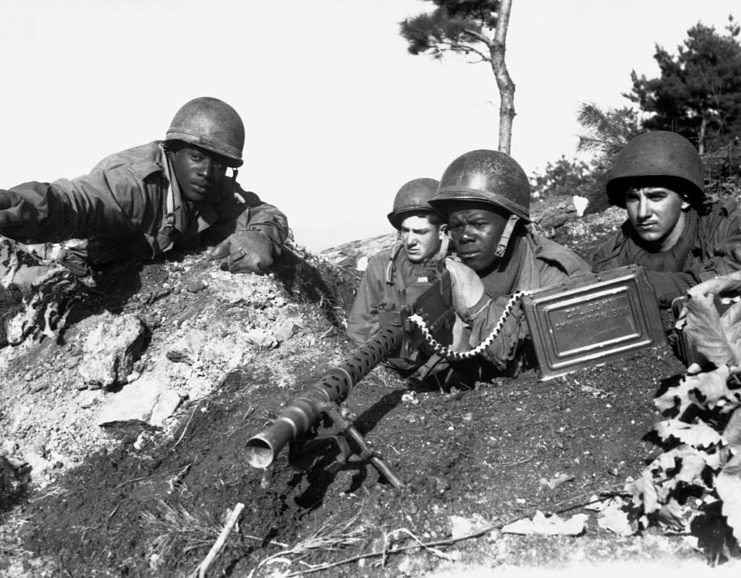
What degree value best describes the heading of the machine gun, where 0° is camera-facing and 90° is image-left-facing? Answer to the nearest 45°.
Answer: approximately 45°

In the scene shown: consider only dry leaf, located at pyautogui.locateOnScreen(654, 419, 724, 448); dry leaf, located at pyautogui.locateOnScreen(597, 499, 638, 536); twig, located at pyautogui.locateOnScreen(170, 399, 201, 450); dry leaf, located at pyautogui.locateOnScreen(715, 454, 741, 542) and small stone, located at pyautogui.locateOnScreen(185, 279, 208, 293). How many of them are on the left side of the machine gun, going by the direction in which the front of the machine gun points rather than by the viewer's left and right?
3

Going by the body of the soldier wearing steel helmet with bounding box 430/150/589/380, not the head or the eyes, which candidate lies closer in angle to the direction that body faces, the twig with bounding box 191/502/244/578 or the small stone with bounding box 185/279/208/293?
the twig

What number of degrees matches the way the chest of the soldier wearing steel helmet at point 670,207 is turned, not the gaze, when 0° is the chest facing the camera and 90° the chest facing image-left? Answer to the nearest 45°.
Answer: approximately 45°

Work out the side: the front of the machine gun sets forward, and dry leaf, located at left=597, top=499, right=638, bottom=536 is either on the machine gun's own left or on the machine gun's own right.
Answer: on the machine gun's own left

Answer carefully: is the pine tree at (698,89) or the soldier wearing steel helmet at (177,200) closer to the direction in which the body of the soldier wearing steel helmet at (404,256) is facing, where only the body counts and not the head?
the soldier wearing steel helmet

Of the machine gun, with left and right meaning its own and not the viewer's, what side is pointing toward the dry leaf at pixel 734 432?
left
